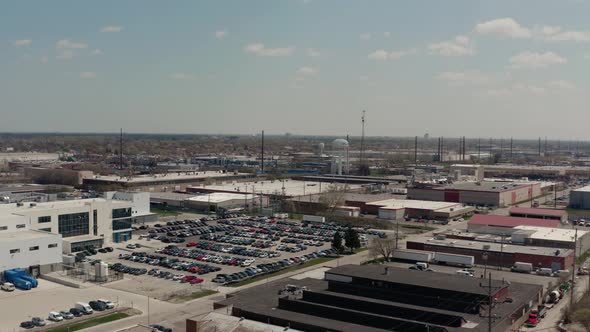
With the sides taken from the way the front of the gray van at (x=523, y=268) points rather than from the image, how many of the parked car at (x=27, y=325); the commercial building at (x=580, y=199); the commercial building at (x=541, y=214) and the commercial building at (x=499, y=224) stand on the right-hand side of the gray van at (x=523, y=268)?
3

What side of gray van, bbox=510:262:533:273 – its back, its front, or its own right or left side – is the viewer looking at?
left

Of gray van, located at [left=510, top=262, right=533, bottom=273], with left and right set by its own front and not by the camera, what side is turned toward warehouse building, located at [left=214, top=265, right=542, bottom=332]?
left

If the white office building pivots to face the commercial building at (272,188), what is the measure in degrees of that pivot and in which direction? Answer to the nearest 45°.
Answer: approximately 90° to its left

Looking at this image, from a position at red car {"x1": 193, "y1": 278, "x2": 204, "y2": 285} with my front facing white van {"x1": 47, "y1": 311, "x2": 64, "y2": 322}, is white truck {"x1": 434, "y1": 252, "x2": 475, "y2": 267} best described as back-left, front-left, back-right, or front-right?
back-left

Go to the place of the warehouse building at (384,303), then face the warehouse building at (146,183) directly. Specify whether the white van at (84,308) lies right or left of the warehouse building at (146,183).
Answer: left

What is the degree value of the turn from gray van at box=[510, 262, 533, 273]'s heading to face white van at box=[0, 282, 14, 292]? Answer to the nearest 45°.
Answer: approximately 45° to its left

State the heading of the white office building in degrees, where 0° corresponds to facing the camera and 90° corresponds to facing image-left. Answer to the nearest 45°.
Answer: approximately 315°

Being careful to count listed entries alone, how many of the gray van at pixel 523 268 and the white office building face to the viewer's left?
1

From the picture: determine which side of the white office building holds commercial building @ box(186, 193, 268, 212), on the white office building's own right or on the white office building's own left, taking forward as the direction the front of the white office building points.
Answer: on the white office building's own left

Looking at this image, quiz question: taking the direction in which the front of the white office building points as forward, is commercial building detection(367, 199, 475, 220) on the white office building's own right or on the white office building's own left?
on the white office building's own left

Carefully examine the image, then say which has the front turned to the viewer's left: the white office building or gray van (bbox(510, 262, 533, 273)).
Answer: the gray van

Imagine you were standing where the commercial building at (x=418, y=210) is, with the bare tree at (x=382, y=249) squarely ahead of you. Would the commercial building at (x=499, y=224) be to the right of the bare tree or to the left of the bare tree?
left

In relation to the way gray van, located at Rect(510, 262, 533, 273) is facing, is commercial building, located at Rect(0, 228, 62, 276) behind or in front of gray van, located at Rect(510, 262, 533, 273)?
in front

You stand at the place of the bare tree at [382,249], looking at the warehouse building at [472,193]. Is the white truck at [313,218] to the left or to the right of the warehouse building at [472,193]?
left
